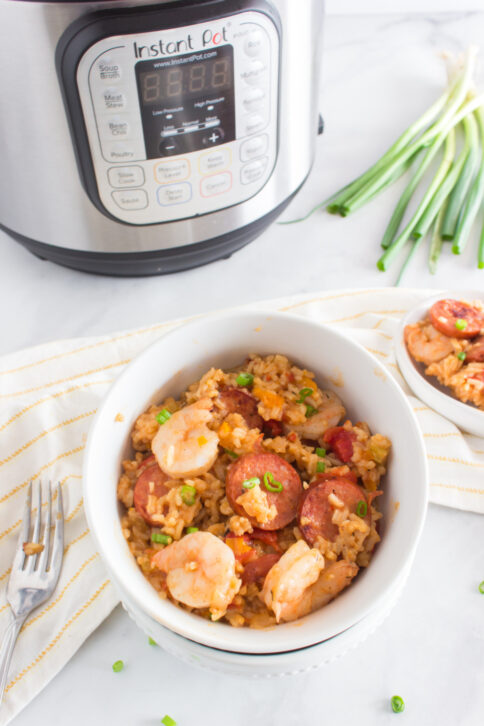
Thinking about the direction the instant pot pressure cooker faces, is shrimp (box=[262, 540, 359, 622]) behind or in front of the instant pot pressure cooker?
in front

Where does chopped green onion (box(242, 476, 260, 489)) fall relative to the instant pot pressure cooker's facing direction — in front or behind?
in front

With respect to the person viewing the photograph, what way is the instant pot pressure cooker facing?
facing the viewer

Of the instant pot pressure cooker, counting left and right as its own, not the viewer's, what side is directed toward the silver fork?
front

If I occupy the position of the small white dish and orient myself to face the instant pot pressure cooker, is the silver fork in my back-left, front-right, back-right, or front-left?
front-left

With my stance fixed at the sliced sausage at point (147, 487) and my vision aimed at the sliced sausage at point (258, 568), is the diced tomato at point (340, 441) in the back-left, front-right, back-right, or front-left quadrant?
front-left

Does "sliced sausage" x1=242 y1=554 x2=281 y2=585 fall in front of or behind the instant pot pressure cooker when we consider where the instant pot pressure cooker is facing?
in front
